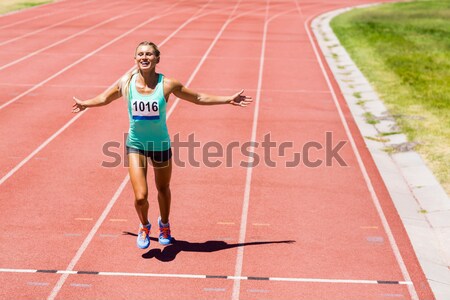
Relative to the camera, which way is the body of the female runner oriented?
toward the camera
